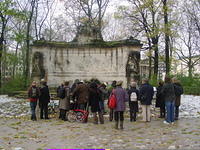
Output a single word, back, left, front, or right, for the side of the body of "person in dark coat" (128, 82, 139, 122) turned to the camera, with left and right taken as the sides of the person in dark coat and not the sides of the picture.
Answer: back

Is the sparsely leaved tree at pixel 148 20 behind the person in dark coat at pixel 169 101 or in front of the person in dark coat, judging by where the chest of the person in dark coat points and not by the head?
in front

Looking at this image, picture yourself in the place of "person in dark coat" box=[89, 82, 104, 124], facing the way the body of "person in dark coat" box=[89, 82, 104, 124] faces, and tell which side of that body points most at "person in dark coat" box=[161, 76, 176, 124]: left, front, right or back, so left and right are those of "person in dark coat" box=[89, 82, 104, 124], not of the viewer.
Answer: right

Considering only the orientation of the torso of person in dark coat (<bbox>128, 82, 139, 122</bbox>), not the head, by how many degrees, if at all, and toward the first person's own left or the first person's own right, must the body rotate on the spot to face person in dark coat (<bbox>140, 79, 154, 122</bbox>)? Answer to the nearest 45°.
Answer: approximately 90° to the first person's own right

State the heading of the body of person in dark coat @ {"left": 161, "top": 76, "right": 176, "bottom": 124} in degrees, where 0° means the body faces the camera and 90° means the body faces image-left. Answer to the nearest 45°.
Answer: approximately 135°

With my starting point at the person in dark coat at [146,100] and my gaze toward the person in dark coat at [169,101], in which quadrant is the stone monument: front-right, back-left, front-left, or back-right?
back-left

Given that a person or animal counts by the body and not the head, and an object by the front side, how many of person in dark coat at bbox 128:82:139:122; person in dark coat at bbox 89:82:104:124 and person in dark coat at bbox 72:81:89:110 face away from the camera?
3

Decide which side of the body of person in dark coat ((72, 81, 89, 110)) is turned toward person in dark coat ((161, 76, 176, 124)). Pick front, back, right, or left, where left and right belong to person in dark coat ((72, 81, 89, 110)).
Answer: right

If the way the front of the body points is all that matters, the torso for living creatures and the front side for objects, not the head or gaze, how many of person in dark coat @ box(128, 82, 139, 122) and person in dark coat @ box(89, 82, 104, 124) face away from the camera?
2

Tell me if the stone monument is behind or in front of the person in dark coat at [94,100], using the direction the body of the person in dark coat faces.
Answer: in front

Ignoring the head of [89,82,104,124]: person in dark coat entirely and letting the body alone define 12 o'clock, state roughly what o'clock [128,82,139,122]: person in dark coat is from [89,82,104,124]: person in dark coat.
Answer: [128,82,139,122]: person in dark coat is roughly at 2 o'clock from [89,82,104,124]: person in dark coat.

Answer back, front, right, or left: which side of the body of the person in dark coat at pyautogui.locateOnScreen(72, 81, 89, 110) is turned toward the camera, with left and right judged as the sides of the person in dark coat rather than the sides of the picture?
back

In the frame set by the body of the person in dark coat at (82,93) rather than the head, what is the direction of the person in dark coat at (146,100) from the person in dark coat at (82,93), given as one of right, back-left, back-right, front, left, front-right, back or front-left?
right

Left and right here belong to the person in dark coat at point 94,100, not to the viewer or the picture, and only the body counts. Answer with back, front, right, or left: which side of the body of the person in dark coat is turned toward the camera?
back
